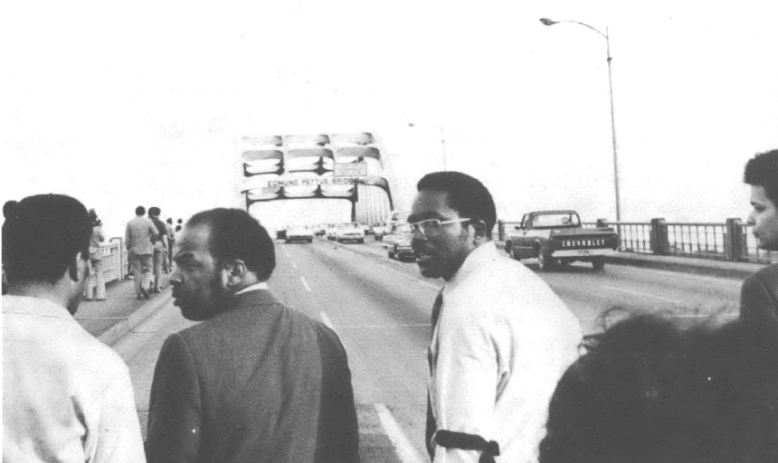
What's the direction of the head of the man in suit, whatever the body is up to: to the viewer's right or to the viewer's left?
to the viewer's left

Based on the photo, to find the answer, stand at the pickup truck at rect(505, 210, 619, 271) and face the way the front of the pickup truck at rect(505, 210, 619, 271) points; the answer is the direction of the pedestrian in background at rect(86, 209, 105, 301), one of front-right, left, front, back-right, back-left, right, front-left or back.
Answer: left

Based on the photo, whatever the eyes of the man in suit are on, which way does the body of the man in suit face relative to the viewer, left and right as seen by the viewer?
facing away from the viewer and to the left of the viewer

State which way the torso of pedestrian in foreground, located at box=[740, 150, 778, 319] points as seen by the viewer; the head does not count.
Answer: to the viewer's left

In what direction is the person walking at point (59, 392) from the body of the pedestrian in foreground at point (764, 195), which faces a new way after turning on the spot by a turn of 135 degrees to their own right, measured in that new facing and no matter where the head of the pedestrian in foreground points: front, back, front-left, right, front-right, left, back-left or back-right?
back

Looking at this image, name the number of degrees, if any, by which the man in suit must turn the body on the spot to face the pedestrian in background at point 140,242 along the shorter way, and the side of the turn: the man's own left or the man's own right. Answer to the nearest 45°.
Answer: approximately 45° to the man's own right

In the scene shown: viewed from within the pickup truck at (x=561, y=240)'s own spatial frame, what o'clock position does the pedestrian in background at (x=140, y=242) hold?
The pedestrian in background is roughly at 9 o'clock from the pickup truck.

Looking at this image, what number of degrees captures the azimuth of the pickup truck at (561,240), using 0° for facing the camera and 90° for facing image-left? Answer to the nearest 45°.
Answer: approximately 135°

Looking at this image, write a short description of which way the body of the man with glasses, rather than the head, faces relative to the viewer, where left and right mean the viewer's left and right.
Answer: facing to the left of the viewer

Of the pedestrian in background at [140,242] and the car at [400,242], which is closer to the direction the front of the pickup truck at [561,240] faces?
the car
